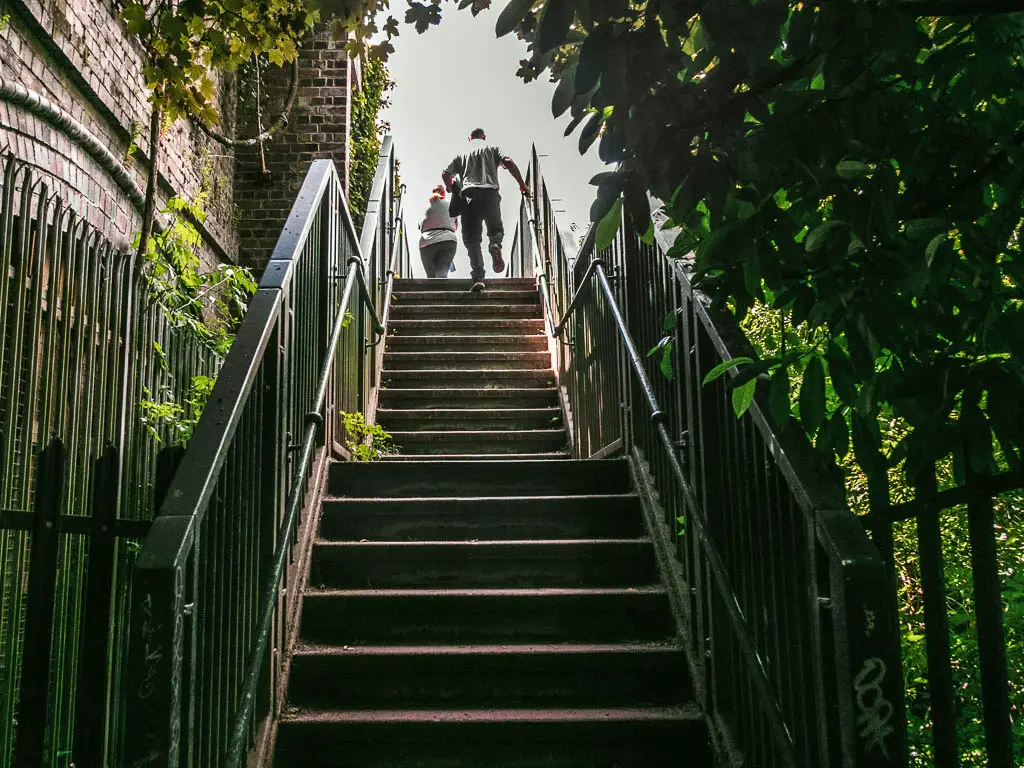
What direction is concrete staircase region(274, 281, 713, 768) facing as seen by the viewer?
toward the camera

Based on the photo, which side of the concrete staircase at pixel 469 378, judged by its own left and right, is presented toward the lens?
front
